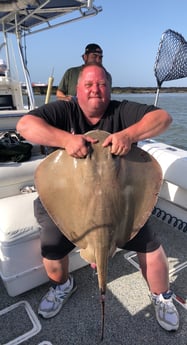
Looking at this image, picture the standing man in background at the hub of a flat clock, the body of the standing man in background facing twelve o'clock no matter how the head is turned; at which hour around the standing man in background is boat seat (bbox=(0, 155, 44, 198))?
The boat seat is roughly at 2 o'clock from the standing man in background.

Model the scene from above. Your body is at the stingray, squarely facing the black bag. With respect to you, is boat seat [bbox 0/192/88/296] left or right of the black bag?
left

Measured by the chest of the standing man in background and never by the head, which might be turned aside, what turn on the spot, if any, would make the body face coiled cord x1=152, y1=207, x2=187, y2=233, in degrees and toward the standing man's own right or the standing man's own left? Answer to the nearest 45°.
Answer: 0° — they already face it

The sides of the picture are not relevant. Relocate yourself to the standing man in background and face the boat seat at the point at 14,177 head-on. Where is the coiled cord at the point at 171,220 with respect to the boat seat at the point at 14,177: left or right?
left

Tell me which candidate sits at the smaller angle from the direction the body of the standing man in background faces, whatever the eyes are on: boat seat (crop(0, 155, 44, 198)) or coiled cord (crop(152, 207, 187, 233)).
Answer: the coiled cord

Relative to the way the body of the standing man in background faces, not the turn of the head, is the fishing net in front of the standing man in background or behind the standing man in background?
in front

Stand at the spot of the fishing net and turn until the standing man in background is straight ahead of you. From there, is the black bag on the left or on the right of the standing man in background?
left

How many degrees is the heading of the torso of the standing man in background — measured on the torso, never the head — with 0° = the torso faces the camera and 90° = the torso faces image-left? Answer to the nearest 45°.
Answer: approximately 315°

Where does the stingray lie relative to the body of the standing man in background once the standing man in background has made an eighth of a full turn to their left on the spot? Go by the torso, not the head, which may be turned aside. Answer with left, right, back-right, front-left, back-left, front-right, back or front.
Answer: right

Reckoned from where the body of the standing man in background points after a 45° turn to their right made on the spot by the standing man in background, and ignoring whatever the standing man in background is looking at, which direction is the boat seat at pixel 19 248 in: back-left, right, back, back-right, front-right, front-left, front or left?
front
